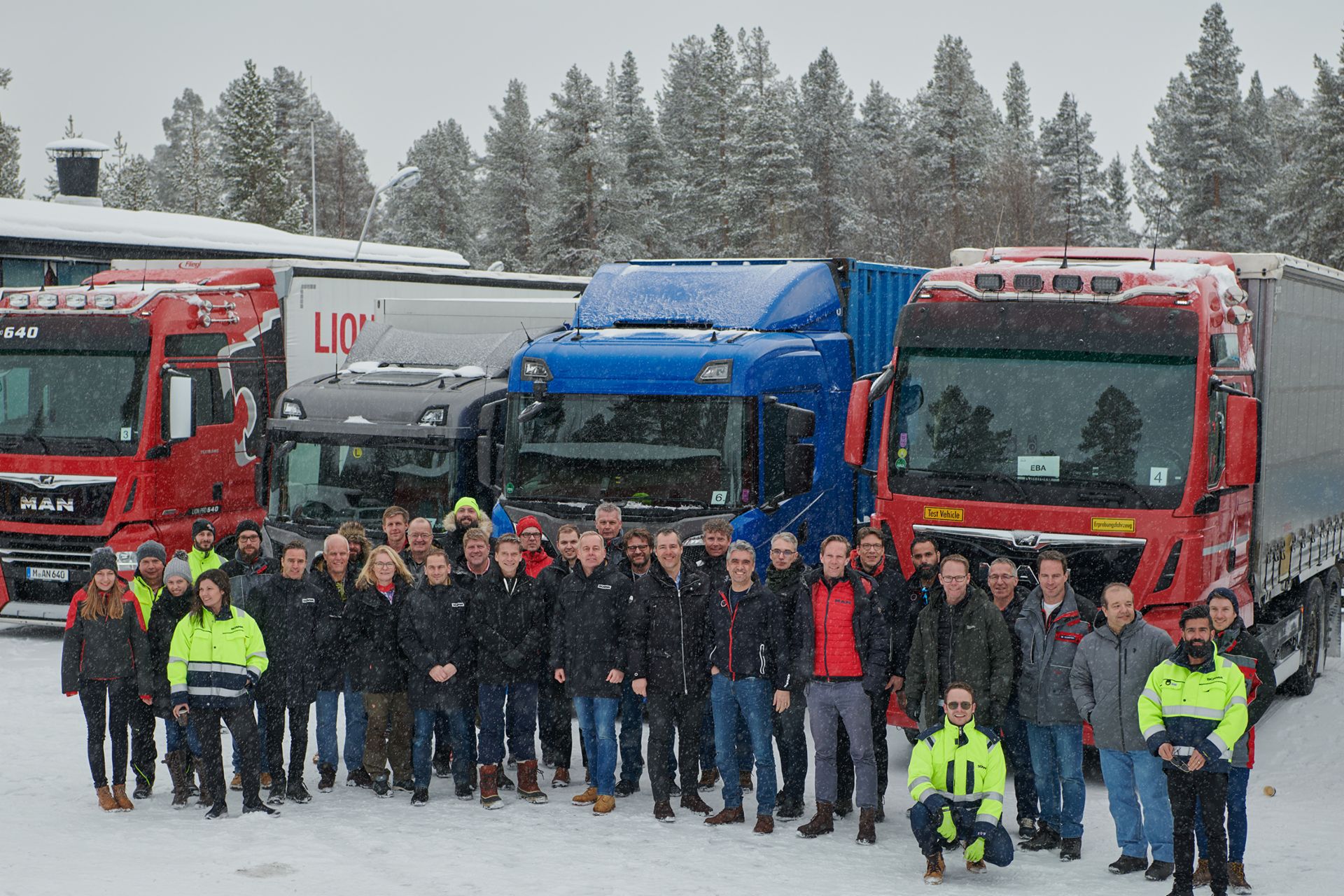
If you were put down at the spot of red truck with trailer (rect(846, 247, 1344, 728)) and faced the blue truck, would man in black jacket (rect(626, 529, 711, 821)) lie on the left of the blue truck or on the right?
left

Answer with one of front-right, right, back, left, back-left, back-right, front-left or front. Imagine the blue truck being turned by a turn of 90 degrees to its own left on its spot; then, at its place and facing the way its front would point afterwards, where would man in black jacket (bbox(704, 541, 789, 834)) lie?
front-right

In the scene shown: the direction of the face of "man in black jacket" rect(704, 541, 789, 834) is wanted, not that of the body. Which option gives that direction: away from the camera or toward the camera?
toward the camera

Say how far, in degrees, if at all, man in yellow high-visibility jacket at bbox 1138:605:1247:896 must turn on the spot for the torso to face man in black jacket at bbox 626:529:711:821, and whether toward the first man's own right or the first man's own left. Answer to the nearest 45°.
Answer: approximately 90° to the first man's own right

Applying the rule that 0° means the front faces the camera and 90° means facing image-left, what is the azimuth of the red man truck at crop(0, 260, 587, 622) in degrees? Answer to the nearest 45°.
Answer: approximately 45°

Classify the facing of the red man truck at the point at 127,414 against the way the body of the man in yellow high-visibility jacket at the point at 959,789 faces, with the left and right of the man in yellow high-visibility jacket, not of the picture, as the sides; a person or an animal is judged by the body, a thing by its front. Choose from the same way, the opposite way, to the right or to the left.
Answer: the same way

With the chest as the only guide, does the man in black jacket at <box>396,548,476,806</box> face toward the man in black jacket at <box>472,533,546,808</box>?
no

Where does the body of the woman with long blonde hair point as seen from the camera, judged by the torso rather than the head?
toward the camera

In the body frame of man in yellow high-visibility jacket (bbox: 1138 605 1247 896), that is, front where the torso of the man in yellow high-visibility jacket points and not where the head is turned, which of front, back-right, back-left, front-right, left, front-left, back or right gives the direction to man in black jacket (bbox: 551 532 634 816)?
right

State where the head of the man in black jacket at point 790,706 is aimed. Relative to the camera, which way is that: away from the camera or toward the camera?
toward the camera

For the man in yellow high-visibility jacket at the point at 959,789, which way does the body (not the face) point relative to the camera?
toward the camera

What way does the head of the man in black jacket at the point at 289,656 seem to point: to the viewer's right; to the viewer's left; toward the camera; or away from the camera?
toward the camera

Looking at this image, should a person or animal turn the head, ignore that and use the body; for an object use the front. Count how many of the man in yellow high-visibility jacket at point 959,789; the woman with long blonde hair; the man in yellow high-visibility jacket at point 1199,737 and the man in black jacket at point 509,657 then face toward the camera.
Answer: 4

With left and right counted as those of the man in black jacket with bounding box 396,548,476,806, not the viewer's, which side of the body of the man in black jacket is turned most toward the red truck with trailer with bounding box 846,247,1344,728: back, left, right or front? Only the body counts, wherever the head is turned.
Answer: left

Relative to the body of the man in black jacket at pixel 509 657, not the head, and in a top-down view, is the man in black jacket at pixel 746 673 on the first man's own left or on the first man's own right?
on the first man's own left

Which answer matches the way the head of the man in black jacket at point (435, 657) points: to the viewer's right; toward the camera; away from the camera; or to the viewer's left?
toward the camera

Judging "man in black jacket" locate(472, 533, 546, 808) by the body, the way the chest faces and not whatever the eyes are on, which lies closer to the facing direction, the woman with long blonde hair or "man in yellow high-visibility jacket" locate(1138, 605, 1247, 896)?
the man in yellow high-visibility jacket

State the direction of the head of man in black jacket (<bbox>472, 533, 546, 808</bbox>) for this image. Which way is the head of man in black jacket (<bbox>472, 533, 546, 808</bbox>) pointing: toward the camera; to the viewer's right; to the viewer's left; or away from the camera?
toward the camera
